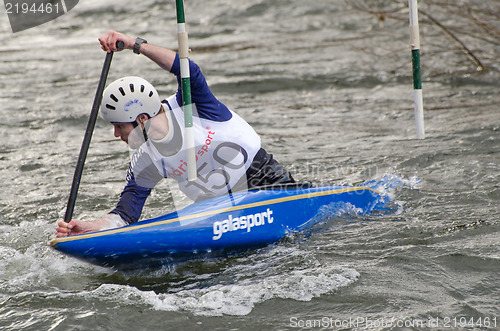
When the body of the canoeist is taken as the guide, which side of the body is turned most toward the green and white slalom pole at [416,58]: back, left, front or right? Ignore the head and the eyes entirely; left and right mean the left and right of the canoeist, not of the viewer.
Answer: back

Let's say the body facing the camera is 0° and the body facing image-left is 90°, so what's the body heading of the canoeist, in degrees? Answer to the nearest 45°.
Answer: approximately 45°

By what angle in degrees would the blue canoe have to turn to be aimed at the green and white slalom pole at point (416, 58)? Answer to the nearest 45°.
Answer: approximately 180°

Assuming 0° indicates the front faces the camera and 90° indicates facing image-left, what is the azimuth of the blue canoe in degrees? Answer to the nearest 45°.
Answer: approximately 45°
